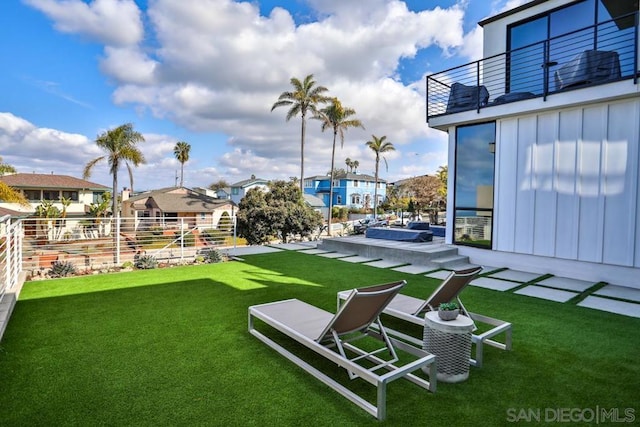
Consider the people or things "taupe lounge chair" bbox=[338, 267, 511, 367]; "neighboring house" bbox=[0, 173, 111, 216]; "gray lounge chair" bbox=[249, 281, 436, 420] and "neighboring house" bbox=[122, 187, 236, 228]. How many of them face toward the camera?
2

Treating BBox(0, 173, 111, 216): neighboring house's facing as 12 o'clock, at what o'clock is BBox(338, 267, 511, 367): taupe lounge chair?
The taupe lounge chair is roughly at 12 o'clock from the neighboring house.

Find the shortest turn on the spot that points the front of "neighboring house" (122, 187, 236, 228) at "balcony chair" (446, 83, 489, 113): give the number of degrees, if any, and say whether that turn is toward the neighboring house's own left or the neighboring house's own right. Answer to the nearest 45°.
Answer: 0° — it already faces it

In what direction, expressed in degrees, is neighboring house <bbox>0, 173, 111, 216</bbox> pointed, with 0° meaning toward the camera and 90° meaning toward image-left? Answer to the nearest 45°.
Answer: approximately 0°

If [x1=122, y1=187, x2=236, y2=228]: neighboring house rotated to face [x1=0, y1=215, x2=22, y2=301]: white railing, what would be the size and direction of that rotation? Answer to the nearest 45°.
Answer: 0° — it already faces it

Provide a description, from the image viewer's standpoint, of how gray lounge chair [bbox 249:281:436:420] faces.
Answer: facing away from the viewer and to the left of the viewer

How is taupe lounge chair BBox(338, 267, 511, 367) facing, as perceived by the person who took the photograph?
facing away from the viewer and to the left of the viewer

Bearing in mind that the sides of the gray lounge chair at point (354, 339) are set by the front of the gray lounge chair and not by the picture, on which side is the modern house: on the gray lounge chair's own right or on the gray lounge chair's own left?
on the gray lounge chair's own right
